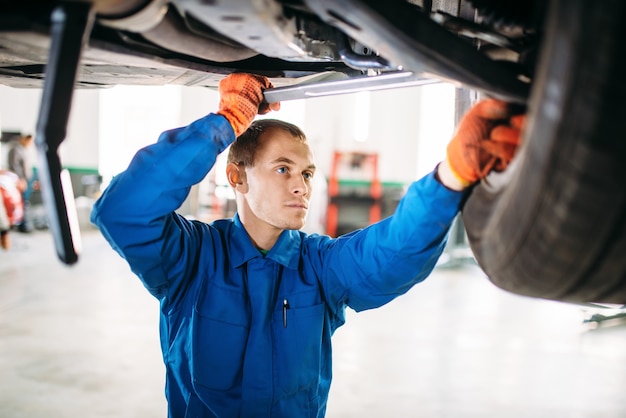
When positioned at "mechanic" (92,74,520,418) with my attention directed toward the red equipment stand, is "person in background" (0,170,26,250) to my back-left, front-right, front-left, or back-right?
front-left

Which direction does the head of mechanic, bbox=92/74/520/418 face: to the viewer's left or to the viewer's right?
to the viewer's right

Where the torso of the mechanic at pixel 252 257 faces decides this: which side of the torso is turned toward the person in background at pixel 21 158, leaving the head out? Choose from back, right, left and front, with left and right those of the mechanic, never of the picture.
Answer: back

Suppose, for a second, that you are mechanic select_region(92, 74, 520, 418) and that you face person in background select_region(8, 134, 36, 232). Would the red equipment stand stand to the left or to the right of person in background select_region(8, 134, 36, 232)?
right

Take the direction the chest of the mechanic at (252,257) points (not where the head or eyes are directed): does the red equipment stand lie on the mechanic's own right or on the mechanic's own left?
on the mechanic's own left
